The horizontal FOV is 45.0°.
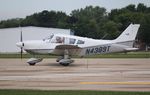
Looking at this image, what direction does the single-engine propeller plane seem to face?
to the viewer's left
